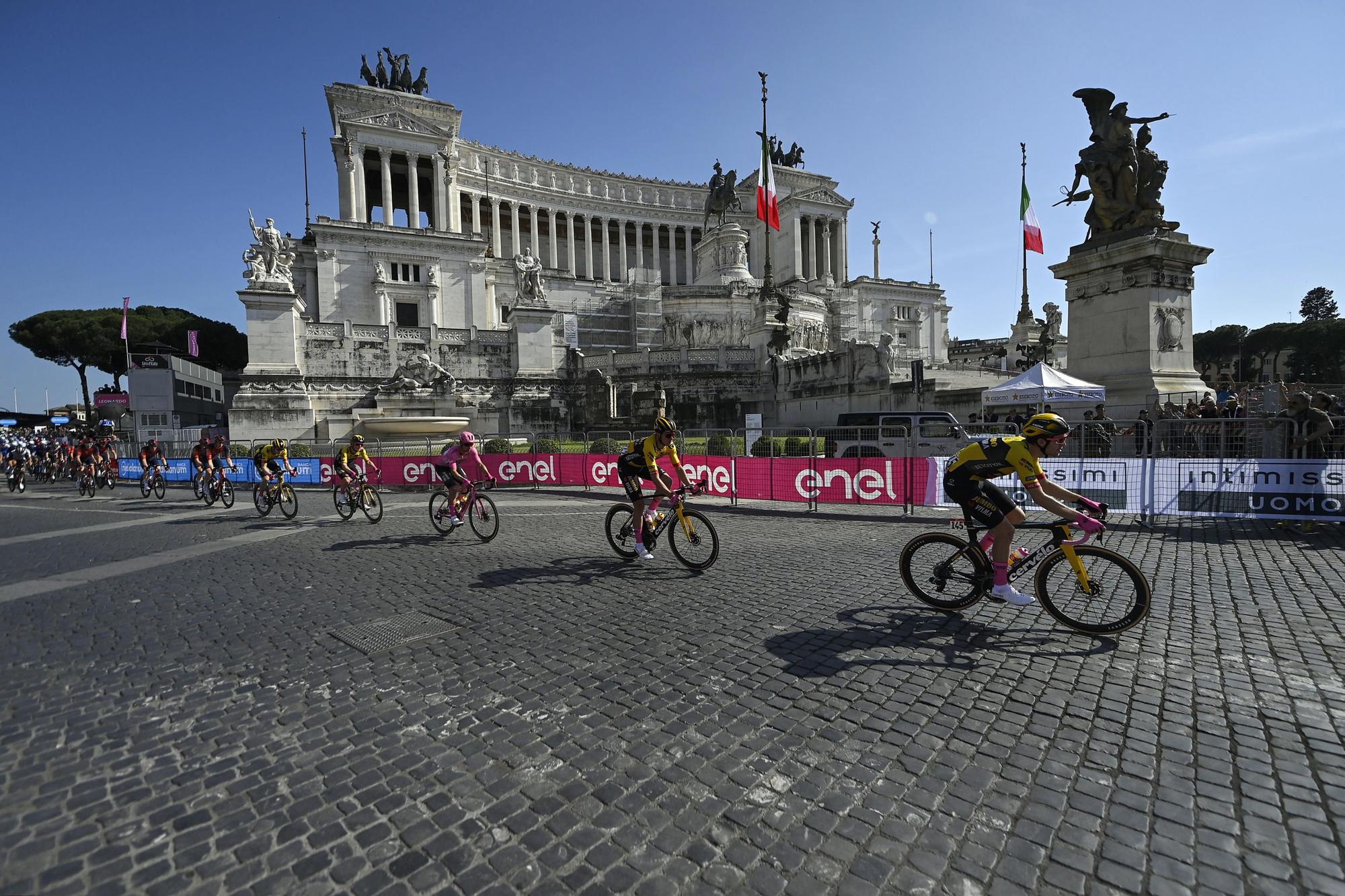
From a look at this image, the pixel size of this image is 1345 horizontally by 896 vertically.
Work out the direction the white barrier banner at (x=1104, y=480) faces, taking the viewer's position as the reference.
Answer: facing the viewer

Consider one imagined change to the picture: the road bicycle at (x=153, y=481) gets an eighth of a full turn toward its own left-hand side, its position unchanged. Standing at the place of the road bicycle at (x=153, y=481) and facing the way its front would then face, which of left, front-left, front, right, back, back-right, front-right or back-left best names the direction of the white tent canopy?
front-right

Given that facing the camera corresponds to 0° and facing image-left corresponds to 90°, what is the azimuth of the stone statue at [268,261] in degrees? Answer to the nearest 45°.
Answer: approximately 0°

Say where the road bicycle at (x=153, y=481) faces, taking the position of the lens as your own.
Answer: facing the viewer and to the right of the viewer

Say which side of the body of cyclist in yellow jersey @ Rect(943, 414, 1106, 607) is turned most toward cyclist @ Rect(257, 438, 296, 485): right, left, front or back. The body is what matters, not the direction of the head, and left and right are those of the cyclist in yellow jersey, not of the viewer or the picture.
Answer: back

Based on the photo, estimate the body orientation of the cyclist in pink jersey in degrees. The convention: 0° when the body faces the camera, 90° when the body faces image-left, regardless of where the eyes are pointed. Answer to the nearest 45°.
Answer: approximately 315°

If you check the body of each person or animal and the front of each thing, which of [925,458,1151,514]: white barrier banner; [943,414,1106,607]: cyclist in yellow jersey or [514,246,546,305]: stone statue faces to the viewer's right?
the cyclist in yellow jersey

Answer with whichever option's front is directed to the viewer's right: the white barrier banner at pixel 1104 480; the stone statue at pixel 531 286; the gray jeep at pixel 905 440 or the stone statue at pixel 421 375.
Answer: the gray jeep

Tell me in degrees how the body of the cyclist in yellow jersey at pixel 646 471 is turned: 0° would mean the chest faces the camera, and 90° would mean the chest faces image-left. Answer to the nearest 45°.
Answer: approximately 315°

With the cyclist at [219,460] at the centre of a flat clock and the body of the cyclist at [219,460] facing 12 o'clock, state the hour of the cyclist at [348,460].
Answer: the cyclist at [348,460] is roughly at 1 o'clock from the cyclist at [219,460].

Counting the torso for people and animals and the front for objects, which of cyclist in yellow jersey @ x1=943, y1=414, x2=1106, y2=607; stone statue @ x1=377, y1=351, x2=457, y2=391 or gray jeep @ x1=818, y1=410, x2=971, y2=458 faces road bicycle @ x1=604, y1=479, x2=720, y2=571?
the stone statue

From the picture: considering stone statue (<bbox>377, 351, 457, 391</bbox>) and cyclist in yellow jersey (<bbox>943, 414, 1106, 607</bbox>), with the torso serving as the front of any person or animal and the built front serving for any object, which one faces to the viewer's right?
the cyclist in yellow jersey

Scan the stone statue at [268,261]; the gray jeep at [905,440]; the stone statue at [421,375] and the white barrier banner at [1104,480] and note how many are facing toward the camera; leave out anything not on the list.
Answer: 3

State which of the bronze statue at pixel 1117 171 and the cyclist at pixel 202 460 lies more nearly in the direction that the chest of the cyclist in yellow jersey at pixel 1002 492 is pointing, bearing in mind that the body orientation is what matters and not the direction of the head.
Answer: the bronze statue

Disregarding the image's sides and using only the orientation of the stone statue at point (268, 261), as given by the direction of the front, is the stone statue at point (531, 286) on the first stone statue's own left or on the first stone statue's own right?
on the first stone statue's own left

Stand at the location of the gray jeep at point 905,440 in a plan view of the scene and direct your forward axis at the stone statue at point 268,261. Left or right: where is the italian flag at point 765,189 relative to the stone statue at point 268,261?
right

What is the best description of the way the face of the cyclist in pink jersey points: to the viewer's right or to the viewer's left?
to the viewer's right

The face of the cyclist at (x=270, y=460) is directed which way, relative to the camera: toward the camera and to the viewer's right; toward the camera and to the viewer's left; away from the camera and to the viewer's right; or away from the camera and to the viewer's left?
toward the camera and to the viewer's right

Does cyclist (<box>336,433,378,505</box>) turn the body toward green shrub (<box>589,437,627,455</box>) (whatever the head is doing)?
no
